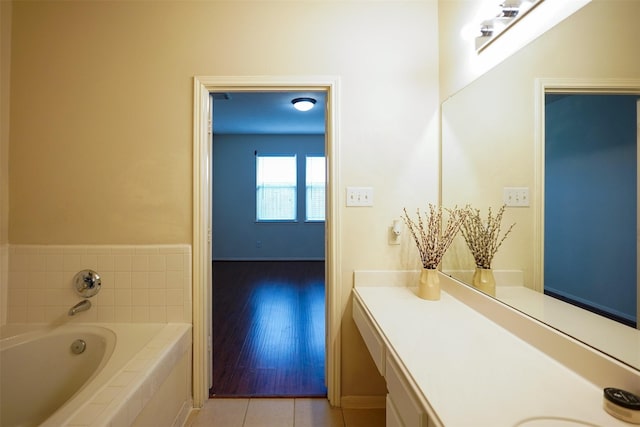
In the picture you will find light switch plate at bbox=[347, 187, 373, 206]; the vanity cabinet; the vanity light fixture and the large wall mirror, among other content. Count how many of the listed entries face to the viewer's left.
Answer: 3

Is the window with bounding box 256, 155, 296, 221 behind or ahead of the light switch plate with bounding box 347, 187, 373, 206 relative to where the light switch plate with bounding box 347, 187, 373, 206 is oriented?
behind

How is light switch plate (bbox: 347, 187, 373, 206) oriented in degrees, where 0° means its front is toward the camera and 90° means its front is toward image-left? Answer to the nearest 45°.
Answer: approximately 0°

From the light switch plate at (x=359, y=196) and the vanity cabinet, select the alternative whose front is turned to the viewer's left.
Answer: the vanity cabinet

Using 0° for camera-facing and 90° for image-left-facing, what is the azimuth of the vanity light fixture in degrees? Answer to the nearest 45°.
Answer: approximately 90°

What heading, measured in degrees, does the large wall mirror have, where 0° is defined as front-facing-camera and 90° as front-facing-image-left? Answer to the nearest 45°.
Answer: approximately 90°

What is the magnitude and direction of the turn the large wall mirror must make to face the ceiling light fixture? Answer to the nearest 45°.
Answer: approximately 45° to its right

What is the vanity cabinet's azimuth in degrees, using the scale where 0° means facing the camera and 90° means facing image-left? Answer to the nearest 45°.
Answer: approximately 90°

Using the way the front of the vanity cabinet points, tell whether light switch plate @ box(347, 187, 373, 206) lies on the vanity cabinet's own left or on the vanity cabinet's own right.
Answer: on the vanity cabinet's own right
